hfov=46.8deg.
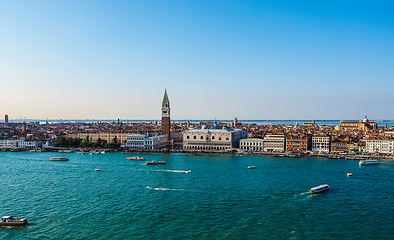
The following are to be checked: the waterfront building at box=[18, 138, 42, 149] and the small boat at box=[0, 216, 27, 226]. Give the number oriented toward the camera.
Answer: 1

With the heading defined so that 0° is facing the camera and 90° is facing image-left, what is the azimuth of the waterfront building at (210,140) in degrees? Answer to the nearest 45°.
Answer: approximately 0°

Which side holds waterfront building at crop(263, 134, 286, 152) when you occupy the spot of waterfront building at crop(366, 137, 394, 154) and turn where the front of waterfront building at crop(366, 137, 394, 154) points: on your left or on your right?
on your right

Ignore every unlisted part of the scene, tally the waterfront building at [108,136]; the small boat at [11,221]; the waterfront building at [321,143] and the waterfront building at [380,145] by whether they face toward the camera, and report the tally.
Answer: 3
